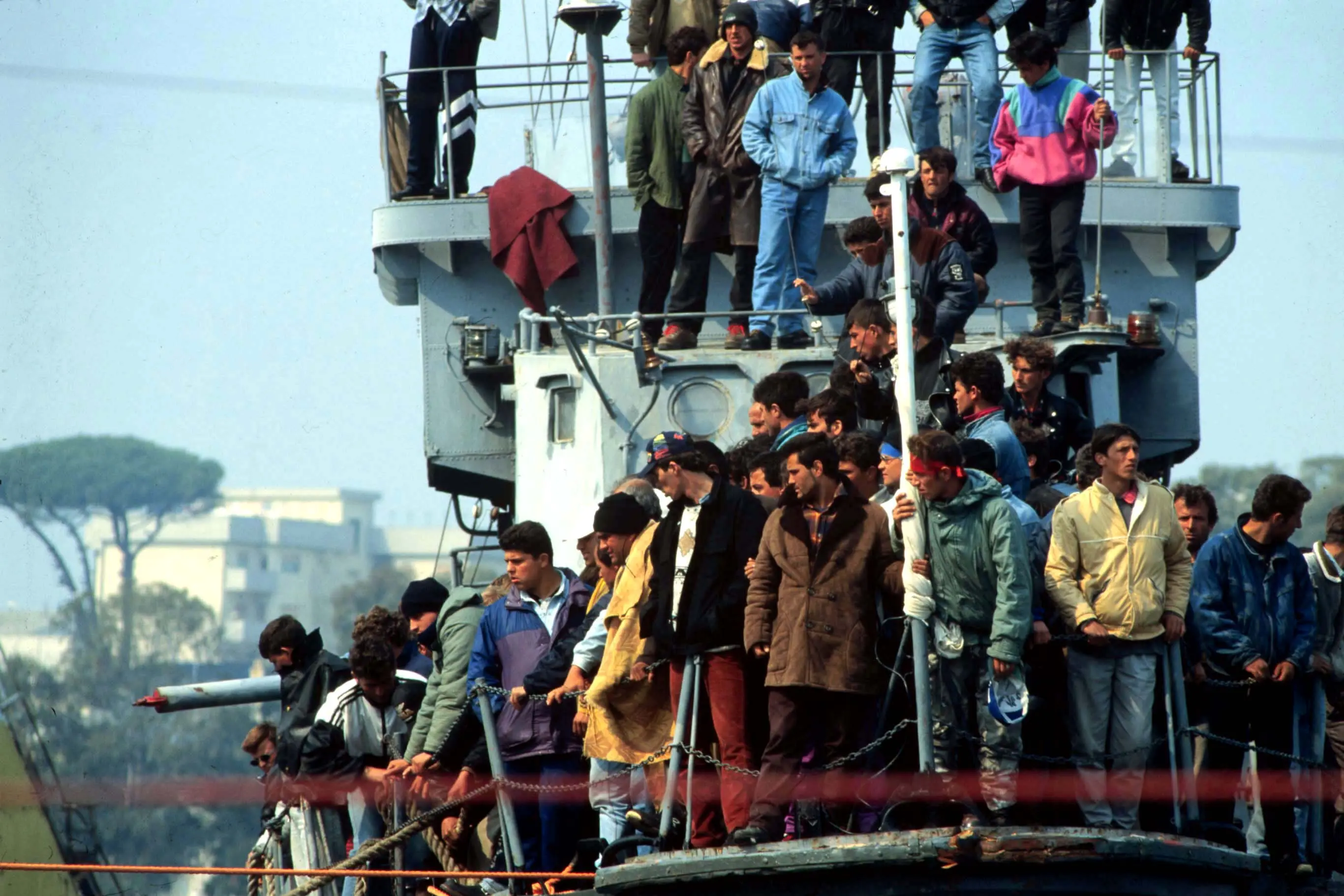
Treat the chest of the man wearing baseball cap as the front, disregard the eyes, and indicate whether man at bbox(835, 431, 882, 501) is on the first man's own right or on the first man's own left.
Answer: on the first man's own left

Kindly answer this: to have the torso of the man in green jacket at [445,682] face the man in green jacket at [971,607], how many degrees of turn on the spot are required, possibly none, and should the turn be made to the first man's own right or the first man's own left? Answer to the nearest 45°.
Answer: approximately 135° to the first man's own left

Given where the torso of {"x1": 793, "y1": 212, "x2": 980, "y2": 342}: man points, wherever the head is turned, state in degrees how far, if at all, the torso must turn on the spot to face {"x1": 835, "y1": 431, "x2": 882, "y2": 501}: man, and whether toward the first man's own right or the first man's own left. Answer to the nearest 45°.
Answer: approximately 45° to the first man's own left

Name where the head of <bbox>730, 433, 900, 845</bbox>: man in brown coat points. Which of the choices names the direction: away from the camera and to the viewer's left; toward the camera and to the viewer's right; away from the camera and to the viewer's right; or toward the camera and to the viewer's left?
toward the camera and to the viewer's left

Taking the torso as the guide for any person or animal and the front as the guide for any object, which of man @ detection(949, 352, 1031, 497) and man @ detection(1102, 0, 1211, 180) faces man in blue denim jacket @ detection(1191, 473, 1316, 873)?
man @ detection(1102, 0, 1211, 180)

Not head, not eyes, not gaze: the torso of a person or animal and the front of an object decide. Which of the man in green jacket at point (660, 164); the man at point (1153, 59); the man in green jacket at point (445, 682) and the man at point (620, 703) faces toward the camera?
the man at point (1153, 59)

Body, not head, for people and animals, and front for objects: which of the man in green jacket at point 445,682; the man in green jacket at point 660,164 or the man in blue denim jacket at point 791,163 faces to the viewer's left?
the man in green jacket at point 445,682

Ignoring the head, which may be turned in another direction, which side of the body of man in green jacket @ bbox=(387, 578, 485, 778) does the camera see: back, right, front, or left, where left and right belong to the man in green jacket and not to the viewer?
left

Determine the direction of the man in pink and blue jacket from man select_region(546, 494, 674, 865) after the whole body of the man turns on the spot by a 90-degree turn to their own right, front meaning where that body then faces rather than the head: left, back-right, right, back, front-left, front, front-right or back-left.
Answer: front-right
